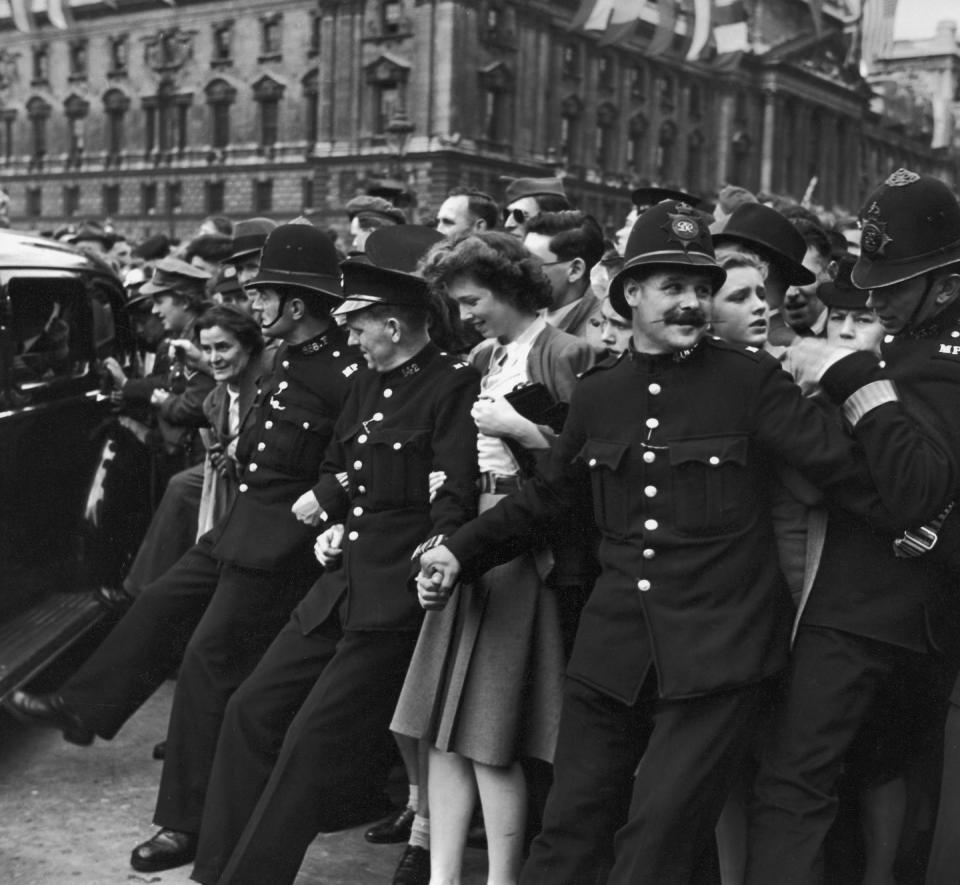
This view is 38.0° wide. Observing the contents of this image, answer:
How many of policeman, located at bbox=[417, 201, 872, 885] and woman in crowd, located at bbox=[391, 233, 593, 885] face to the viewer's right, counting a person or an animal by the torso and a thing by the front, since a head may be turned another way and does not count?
0

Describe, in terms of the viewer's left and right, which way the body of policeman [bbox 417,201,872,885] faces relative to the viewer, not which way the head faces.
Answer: facing the viewer

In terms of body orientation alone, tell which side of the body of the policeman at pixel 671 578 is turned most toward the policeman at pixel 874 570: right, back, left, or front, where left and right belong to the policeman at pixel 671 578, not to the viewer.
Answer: left

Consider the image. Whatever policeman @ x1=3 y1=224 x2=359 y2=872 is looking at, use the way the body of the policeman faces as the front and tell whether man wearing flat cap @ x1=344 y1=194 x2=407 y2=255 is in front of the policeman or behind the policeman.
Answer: behind

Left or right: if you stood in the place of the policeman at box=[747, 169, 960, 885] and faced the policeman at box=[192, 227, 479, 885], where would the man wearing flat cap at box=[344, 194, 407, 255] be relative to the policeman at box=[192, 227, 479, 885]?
right

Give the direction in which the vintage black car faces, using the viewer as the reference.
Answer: facing the viewer and to the left of the viewer

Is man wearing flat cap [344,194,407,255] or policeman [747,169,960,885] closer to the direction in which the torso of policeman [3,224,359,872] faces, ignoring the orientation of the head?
the policeman

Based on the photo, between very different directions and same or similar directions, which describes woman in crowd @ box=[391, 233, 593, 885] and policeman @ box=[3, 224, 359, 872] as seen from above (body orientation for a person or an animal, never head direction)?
same or similar directions

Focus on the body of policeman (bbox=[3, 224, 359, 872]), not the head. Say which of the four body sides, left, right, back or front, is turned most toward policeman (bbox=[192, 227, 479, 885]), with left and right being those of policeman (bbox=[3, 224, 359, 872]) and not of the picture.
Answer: left

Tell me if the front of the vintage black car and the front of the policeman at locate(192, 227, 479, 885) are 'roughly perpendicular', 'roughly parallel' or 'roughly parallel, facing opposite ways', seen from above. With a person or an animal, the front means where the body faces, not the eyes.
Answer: roughly parallel

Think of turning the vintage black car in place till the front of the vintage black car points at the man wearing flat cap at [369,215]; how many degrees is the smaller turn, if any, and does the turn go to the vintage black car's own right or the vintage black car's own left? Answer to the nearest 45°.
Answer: approximately 180°

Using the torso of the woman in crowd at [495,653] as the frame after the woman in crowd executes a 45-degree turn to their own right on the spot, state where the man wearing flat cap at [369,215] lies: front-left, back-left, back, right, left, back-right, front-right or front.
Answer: right

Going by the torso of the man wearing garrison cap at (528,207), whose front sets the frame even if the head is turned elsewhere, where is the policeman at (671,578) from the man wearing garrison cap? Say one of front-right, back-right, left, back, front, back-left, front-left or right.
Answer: front-left

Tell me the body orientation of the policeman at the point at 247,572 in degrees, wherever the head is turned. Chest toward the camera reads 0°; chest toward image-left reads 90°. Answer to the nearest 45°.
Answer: approximately 45°

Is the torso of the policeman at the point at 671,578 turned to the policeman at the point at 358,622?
no

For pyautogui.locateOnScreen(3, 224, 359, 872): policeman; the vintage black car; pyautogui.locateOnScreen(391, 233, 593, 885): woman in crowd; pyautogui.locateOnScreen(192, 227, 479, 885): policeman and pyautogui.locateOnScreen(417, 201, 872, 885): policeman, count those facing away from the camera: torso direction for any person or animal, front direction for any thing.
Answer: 0

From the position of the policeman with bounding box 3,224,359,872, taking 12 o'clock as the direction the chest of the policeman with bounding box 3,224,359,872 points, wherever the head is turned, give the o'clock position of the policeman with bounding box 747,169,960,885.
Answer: the policeman with bounding box 747,169,960,885 is roughly at 9 o'clock from the policeman with bounding box 3,224,359,872.
